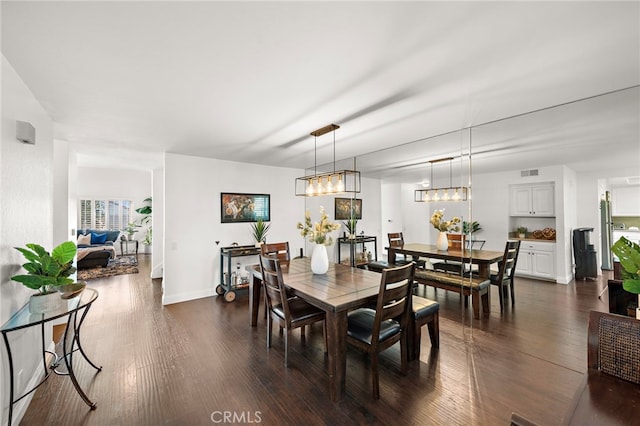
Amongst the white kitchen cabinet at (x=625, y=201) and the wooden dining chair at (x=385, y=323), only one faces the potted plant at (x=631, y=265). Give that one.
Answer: the white kitchen cabinet

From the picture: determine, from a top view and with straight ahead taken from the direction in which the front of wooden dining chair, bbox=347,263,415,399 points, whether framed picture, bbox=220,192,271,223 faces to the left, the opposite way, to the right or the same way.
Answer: the opposite way

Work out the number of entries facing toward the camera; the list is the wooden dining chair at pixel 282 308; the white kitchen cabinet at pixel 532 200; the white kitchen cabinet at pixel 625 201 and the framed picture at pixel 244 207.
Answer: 3

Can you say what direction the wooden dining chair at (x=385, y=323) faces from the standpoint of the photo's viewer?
facing away from the viewer and to the left of the viewer

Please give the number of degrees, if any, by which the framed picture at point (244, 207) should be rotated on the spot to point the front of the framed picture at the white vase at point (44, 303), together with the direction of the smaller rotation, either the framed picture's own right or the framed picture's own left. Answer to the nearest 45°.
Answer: approximately 45° to the framed picture's own right

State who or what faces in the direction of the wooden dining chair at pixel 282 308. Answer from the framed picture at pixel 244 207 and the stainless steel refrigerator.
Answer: the framed picture

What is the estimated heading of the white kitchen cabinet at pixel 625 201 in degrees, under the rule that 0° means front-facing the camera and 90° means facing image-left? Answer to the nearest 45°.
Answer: approximately 0°

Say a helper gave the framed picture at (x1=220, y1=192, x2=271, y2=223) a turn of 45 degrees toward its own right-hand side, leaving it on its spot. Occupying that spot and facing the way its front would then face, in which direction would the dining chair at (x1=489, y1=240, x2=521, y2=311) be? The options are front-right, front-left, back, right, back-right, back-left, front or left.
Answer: left
